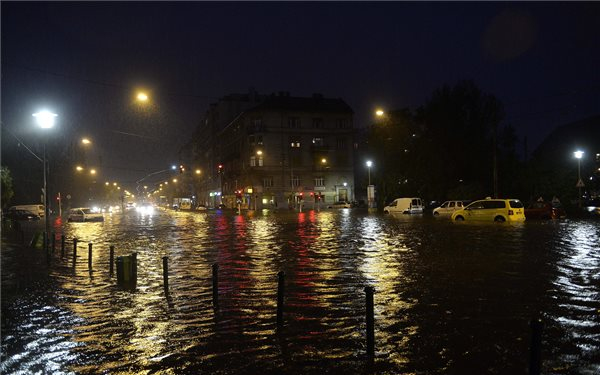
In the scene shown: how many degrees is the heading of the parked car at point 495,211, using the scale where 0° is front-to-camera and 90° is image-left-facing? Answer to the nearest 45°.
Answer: approximately 135°

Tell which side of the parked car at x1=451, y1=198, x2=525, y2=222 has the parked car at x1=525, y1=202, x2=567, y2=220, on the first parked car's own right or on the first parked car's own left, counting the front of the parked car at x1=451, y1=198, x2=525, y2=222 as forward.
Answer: on the first parked car's own right

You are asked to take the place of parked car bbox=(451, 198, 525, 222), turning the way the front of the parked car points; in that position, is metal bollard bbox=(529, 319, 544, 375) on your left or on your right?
on your left

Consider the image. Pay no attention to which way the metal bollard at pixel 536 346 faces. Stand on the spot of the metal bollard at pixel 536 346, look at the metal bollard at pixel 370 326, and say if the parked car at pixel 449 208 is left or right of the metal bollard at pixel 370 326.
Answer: right

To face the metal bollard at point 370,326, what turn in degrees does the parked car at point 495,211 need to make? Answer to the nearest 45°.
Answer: approximately 135° to its left

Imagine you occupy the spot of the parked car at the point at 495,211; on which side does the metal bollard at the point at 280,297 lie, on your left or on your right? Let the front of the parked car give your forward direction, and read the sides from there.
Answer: on your left

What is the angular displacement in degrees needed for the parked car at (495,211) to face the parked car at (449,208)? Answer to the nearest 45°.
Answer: approximately 45° to its right

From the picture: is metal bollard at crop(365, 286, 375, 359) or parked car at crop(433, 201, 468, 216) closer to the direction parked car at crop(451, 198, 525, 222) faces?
the parked car
